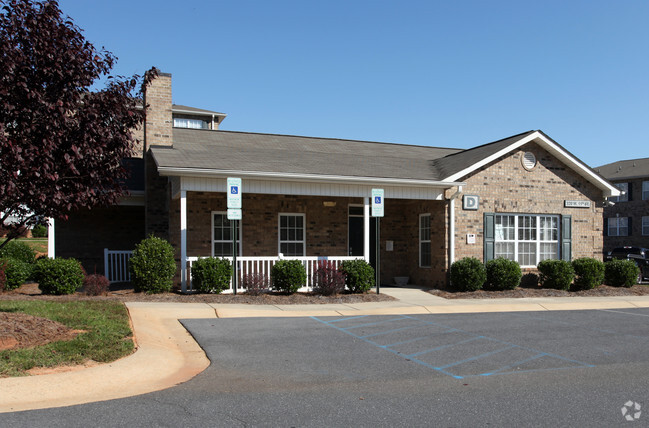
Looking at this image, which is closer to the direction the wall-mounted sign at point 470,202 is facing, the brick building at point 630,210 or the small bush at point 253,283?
the small bush

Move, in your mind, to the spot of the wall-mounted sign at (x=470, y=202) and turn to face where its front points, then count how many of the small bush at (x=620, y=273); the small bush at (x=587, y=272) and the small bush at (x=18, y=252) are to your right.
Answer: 1

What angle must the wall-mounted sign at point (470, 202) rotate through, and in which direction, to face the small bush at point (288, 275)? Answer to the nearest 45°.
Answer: approximately 45° to its right

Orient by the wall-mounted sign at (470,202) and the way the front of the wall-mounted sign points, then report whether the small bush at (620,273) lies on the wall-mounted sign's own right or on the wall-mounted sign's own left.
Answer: on the wall-mounted sign's own left

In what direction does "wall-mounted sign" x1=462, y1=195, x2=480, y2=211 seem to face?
toward the camera

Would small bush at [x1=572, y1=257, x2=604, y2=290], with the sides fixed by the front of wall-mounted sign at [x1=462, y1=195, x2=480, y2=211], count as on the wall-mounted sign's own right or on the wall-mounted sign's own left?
on the wall-mounted sign's own left

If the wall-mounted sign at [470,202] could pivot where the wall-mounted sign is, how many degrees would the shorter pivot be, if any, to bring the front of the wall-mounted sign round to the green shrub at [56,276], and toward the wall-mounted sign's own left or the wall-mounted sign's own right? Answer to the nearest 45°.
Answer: approximately 45° to the wall-mounted sign's own right

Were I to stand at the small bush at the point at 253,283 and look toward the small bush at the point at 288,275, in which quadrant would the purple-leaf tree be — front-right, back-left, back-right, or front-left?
back-right

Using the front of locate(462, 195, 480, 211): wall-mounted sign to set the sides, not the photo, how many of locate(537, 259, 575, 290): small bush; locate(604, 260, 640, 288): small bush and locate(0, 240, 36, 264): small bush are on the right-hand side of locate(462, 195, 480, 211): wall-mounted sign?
1

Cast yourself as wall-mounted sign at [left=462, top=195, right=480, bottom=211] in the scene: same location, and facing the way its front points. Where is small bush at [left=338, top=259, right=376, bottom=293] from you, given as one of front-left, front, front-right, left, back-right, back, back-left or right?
front-right

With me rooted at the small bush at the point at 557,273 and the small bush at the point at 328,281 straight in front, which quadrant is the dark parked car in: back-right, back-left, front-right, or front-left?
back-right
